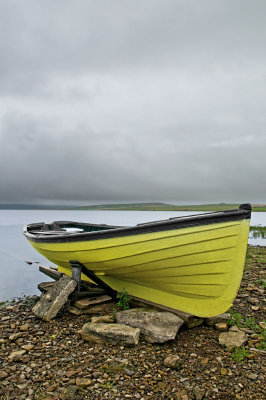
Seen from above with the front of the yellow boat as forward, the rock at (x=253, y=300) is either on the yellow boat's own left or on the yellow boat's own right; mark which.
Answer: on the yellow boat's own left

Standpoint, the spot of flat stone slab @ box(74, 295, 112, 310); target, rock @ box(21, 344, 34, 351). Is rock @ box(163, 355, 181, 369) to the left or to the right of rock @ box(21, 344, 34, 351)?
left
